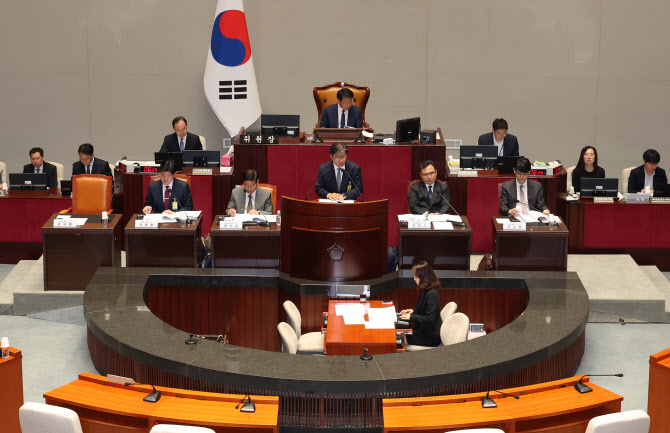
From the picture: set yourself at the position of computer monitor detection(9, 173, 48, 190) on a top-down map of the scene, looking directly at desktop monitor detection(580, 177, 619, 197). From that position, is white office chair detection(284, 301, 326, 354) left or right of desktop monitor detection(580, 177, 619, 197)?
right

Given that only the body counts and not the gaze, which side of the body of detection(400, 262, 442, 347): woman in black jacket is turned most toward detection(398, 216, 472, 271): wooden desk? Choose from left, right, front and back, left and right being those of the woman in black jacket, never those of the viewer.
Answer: right

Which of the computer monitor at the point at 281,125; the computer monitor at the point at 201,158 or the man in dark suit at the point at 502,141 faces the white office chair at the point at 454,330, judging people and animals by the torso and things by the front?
the man in dark suit

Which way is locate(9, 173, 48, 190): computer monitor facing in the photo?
away from the camera

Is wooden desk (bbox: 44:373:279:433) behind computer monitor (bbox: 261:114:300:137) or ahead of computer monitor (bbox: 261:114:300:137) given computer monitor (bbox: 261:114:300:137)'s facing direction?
behind

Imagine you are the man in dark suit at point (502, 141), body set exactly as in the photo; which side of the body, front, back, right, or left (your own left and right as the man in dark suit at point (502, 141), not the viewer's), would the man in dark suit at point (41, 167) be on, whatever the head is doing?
right

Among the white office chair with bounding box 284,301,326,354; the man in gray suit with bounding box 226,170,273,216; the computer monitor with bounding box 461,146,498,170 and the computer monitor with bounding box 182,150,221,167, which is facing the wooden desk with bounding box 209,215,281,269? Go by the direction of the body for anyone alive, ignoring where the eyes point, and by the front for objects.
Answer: the man in gray suit

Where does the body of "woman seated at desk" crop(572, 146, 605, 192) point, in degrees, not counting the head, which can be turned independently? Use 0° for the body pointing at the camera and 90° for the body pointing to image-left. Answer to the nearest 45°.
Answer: approximately 0°

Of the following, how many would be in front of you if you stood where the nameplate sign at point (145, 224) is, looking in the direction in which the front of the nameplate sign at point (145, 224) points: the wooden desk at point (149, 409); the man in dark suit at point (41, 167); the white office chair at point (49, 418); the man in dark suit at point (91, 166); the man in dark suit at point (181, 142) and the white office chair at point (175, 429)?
3
